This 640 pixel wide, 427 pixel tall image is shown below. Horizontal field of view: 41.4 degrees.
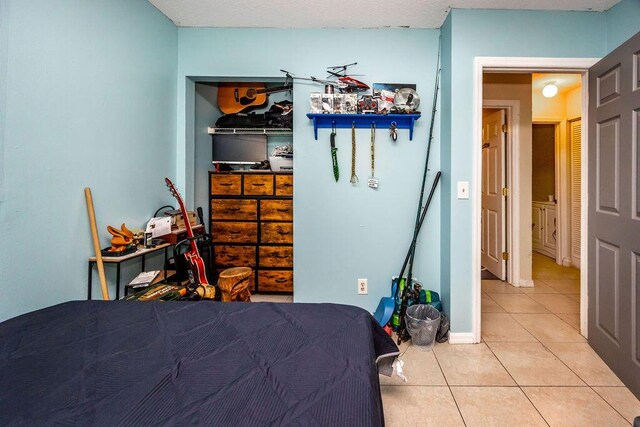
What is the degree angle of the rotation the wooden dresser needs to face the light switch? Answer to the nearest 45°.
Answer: approximately 45° to its left

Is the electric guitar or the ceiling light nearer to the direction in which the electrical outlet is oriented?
the electric guitar

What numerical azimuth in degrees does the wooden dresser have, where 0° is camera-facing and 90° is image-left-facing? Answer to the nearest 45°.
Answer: approximately 0°

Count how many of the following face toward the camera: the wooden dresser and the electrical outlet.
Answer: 2

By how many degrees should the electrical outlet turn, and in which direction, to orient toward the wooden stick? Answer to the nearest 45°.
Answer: approximately 45° to its right
